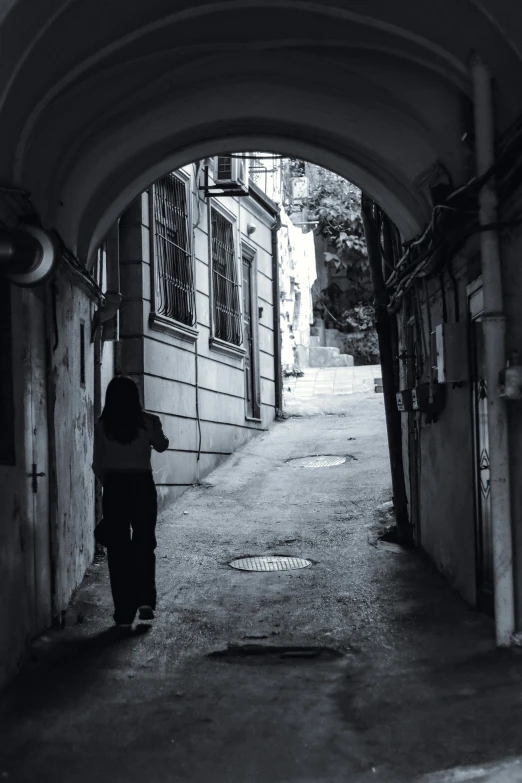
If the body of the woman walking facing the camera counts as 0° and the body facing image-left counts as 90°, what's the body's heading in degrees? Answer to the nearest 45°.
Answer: approximately 180°

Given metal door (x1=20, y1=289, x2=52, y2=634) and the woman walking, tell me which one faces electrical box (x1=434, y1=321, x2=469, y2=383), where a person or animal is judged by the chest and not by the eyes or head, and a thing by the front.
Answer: the metal door

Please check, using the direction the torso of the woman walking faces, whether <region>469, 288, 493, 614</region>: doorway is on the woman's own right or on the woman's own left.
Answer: on the woman's own right

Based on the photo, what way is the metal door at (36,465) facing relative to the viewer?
to the viewer's right

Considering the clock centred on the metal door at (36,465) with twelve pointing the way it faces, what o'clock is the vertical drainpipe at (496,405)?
The vertical drainpipe is roughly at 1 o'clock from the metal door.

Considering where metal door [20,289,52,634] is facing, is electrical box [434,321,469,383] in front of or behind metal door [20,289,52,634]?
in front

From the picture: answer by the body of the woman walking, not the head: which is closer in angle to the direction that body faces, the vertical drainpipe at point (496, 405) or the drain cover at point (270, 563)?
the drain cover

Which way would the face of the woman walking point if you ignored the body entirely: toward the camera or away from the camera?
away from the camera

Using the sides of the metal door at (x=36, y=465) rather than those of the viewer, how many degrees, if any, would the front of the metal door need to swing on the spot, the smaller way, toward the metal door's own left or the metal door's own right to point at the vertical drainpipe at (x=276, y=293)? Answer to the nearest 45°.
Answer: approximately 45° to the metal door's own left

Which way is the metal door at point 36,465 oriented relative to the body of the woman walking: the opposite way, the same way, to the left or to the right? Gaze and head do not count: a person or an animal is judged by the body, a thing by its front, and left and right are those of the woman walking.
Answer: to the right

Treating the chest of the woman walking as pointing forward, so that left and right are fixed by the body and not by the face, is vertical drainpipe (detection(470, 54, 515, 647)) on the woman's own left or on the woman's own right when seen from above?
on the woman's own right

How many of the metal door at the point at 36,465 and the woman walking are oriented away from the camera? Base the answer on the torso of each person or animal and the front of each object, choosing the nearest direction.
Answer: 1
